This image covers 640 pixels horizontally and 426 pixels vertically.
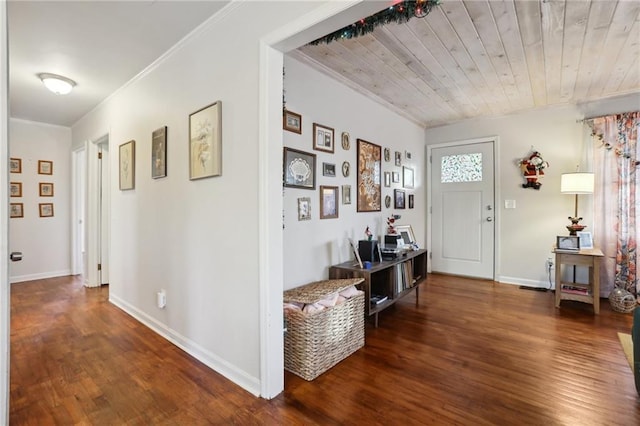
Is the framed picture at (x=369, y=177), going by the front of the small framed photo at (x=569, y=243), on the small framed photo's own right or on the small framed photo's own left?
on the small framed photo's own right

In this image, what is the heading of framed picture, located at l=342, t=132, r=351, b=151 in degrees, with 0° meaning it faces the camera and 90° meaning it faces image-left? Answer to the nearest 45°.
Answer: approximately 315°

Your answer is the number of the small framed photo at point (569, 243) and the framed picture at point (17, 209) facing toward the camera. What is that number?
2

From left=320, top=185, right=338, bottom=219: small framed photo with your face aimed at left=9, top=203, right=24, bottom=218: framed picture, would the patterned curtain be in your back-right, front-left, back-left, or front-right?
back-right

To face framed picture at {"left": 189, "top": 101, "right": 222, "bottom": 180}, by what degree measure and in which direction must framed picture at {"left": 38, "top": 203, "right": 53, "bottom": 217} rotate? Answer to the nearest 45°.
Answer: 0° — it already faces it

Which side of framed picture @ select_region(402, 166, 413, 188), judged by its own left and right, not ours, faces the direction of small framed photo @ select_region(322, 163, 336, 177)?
right

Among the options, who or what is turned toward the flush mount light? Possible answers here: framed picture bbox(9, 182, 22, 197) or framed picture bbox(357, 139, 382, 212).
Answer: framed picture bbox(9, 182, 22, 197)

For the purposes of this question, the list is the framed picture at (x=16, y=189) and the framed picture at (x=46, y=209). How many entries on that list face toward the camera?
2

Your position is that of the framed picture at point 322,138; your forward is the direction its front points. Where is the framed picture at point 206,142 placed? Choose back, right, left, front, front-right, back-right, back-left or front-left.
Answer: right

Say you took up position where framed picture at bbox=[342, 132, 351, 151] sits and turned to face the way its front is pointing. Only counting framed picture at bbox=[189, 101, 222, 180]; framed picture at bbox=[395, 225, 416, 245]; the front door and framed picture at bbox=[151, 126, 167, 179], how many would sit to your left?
2
